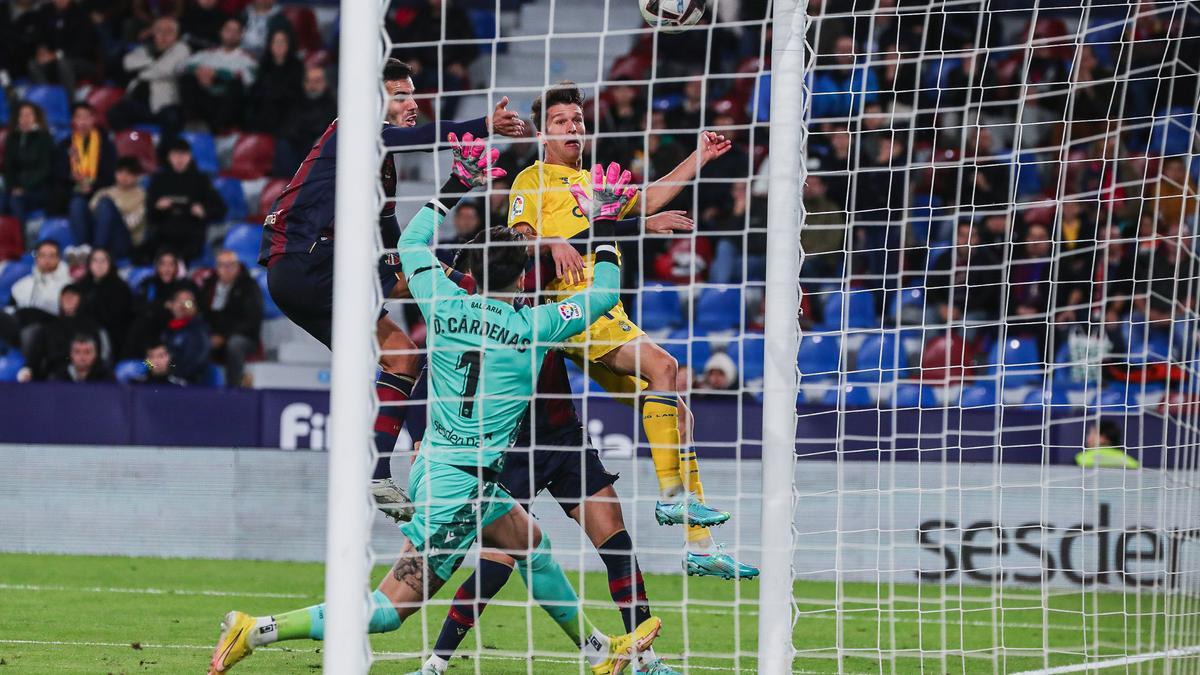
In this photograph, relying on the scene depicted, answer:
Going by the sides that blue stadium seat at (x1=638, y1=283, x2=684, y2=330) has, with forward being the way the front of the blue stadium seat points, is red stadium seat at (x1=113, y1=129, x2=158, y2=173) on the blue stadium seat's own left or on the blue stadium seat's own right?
on the blue stadium seat's own right

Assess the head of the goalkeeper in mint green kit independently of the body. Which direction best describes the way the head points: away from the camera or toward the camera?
away from the camera

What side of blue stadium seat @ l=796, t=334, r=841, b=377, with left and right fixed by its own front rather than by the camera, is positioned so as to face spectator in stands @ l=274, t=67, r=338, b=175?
right

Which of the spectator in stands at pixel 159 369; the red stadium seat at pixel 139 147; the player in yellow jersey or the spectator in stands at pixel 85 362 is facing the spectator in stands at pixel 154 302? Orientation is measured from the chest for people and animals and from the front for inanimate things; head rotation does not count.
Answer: the red stadium seat

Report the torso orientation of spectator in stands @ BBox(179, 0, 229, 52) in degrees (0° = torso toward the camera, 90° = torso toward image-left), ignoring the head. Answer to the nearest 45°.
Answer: approximately 0°

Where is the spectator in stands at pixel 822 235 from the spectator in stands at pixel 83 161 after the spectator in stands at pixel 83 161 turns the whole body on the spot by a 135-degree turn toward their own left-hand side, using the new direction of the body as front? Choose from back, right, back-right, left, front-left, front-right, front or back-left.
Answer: right

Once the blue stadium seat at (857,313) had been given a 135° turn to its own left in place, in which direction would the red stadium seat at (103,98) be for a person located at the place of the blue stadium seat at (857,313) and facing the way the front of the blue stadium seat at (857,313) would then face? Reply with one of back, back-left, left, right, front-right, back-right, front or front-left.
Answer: back-left
